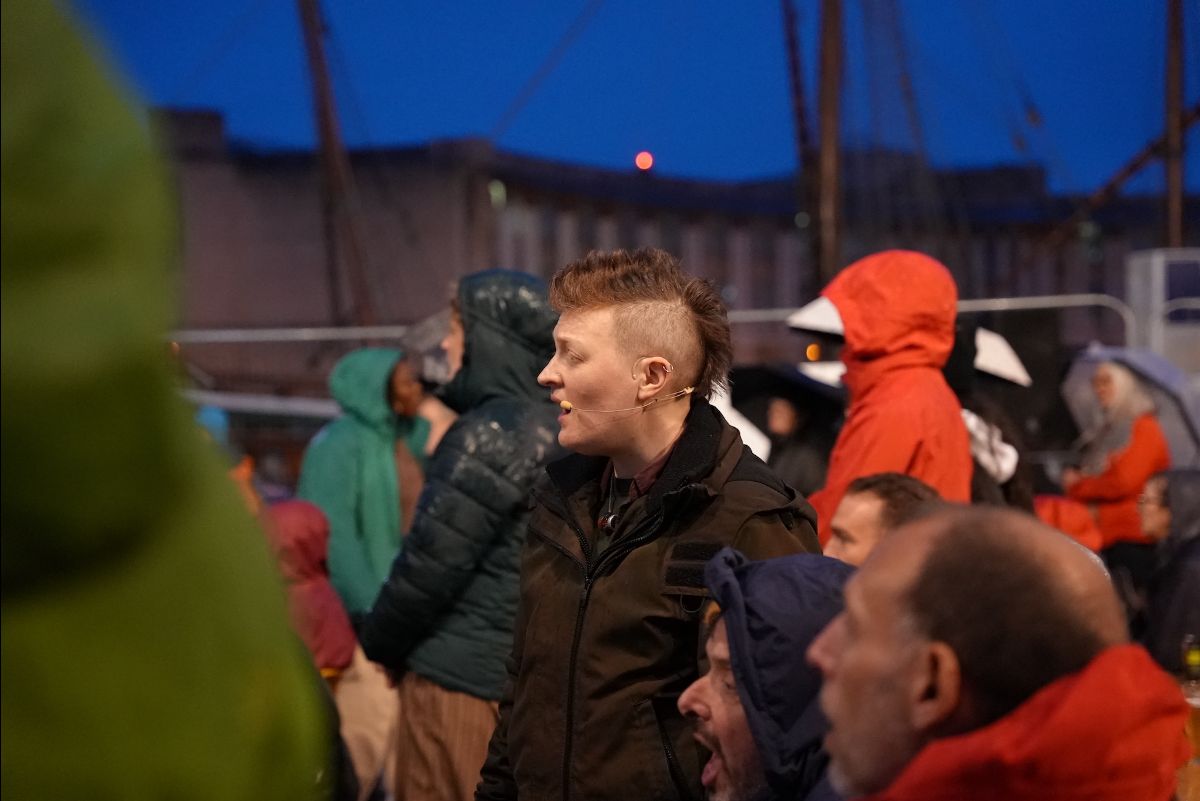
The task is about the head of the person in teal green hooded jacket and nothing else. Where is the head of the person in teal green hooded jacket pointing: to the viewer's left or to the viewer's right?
to the viewer's right

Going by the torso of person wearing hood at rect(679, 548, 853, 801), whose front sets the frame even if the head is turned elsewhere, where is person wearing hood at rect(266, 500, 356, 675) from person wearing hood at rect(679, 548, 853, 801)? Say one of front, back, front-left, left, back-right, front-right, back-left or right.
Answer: front-right

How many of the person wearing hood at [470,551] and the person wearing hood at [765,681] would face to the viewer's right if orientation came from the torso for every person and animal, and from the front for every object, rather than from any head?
0

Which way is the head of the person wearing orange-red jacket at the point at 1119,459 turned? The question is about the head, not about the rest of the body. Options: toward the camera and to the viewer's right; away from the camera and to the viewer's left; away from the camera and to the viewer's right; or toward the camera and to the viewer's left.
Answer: toward the camera and to the viewer's left

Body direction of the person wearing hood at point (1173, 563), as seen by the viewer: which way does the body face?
to the viewer's left

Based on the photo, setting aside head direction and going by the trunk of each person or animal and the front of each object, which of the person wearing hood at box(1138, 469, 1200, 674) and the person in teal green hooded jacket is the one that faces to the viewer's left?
the person wearing hood

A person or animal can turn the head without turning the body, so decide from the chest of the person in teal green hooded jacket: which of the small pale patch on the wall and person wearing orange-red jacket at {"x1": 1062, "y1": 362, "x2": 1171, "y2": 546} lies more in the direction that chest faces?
the person wearing orange-red jacket

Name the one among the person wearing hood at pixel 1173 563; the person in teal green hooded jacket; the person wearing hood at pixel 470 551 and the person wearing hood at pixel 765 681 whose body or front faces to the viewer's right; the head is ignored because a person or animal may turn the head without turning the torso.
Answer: the person in teal green hooded jacket

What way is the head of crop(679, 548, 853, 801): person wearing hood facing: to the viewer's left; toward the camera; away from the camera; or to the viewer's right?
to the viewer's left

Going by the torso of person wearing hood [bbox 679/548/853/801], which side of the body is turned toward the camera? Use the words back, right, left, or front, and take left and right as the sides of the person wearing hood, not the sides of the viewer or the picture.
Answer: left

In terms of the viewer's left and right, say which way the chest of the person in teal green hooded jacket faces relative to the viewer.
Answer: facing to the right of the viewer
